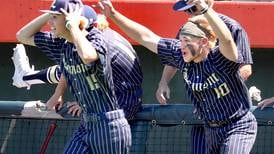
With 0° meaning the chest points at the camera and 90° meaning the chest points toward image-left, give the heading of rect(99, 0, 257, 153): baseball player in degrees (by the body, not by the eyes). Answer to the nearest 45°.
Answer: approximately 45°

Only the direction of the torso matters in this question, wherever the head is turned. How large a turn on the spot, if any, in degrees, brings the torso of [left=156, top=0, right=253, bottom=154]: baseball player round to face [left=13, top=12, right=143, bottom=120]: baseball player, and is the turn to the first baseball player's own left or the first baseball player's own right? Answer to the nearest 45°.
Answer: approximately 45° to the first baseball player's own right

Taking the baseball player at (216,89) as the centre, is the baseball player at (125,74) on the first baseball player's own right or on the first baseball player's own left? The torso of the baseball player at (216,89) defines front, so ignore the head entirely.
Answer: on the first baseball player's own right

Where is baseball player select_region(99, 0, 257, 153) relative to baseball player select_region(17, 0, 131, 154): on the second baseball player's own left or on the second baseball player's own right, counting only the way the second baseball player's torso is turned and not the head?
on the second baseball player's own left
